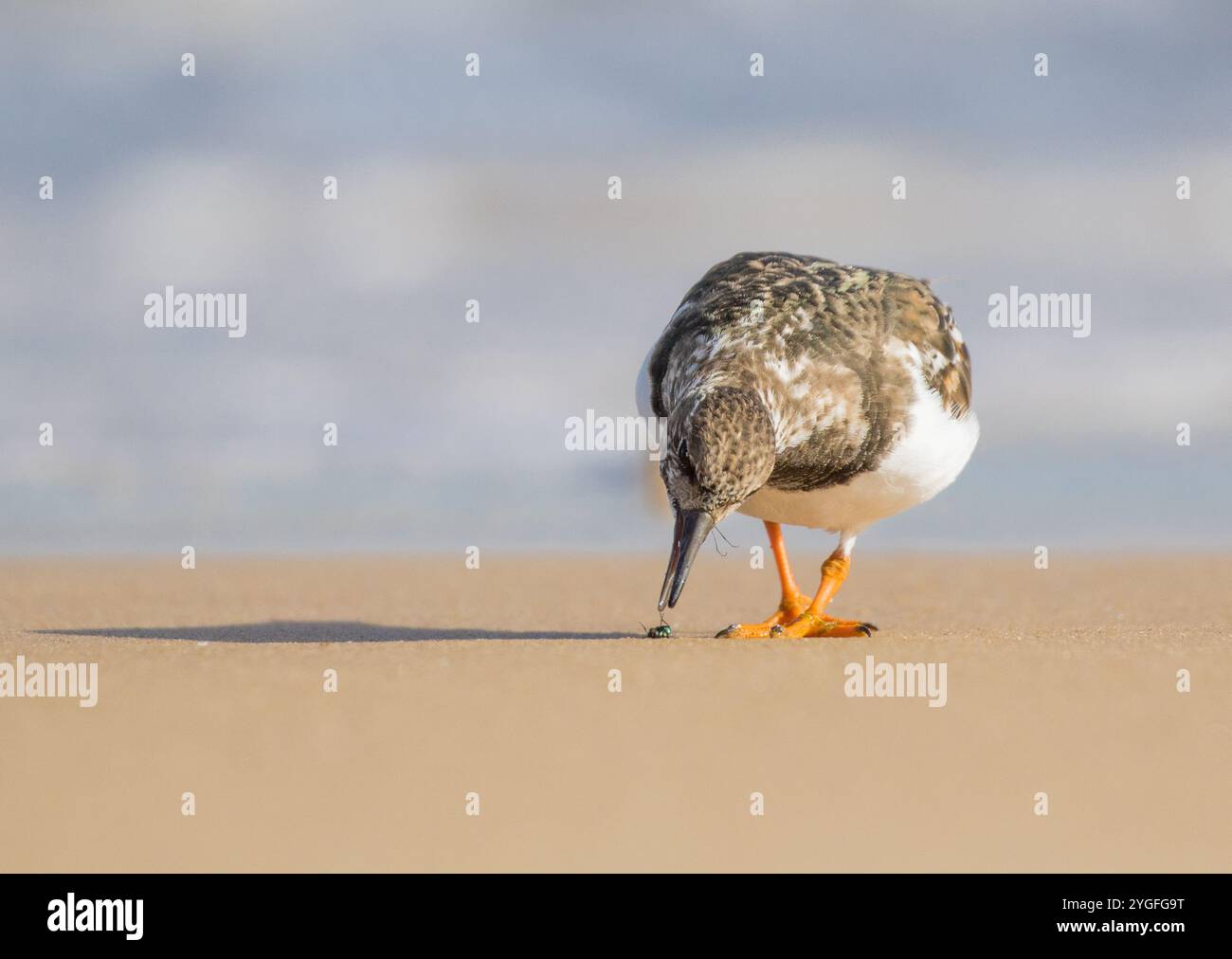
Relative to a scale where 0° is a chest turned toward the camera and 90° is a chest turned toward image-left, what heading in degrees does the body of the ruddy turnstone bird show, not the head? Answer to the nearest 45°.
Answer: approximately 45°
